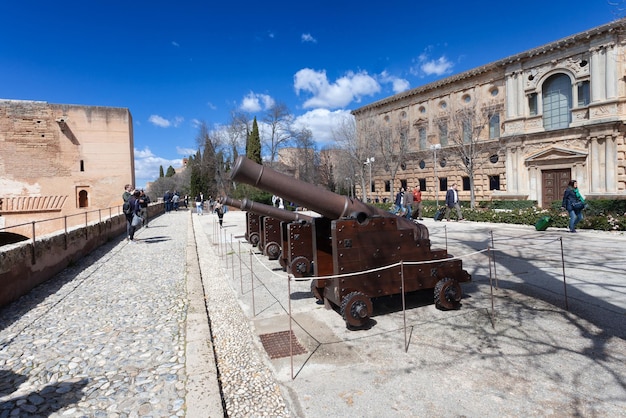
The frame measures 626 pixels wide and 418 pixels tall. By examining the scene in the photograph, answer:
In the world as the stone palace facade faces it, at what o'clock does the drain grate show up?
The drain grate is roughly at 11 o'clock from the stone palace facade.

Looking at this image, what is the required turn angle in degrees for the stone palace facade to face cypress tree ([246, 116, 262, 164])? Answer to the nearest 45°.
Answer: approximately 45° to its right

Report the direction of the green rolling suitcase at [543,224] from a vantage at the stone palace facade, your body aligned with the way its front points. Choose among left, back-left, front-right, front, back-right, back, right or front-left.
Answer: front-left

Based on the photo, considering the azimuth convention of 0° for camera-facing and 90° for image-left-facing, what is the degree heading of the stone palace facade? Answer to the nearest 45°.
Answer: approximately 45°

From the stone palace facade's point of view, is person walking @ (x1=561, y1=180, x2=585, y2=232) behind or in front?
in front

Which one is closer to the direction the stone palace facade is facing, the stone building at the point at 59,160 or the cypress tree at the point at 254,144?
the stone building

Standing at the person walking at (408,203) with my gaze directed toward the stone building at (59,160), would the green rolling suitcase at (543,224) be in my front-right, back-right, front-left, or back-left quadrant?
back-left

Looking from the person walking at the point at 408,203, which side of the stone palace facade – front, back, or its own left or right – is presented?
front

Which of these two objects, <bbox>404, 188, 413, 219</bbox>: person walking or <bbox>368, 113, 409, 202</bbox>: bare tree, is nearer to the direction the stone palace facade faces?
the person walking

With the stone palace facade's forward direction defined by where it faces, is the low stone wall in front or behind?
in front

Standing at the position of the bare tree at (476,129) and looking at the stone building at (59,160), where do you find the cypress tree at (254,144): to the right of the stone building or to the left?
right
